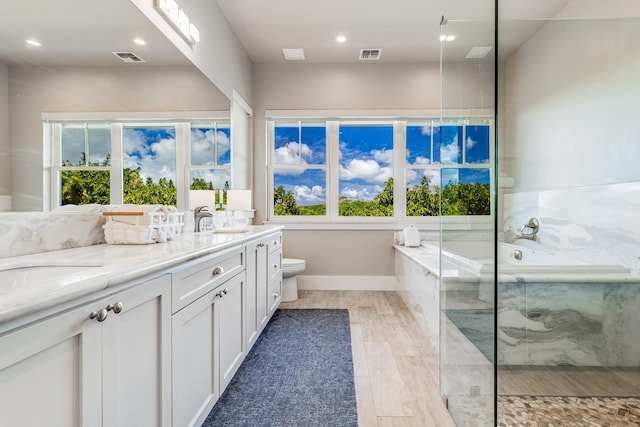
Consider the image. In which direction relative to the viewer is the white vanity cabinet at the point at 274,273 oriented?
to the viewer's right

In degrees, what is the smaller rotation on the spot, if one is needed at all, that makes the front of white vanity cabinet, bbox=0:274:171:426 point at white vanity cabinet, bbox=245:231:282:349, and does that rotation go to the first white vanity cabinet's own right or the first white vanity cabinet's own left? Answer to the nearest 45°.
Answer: approximately 90° to the first white vanity cabinet's own left

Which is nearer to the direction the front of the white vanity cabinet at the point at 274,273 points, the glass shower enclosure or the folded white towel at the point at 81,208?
the glass shower enclosure

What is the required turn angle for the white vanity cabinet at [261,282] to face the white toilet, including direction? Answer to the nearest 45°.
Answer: approximately 90° to its left

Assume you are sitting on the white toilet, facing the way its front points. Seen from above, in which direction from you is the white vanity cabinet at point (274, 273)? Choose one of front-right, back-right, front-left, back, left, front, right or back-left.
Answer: right

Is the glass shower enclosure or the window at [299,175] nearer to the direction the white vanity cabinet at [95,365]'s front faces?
the glass shower enclosure

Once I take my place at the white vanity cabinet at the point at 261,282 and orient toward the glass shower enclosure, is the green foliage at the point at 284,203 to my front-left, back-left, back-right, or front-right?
back-left

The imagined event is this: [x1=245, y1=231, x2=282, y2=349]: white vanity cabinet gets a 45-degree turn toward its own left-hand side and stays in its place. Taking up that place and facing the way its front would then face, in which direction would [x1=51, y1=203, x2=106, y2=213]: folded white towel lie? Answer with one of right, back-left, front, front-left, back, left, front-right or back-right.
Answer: back

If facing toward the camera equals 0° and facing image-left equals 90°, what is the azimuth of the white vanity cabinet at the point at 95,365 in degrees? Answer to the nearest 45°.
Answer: approximately 315°

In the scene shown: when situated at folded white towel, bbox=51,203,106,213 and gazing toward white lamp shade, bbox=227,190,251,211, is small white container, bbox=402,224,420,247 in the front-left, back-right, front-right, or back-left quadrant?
front-right

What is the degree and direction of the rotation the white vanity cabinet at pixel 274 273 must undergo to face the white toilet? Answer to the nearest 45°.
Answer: approximately 90° to its left

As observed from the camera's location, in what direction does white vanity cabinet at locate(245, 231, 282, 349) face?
facing to the right of the viewer

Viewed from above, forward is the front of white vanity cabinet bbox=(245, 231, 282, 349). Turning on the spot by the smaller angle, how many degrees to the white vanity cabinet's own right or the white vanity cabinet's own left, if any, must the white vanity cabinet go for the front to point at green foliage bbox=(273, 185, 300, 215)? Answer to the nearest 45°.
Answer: approximately 90° to the white vanity cabinet's own left
